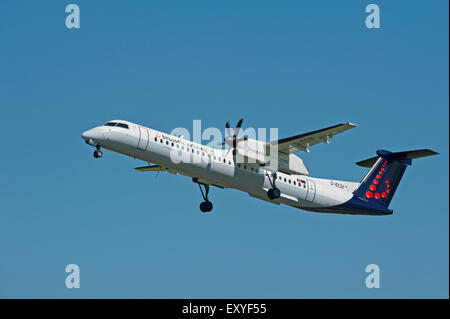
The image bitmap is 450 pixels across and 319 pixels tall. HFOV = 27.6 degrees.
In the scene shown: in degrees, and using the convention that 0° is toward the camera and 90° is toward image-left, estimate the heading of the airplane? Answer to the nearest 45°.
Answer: approximately 45°
